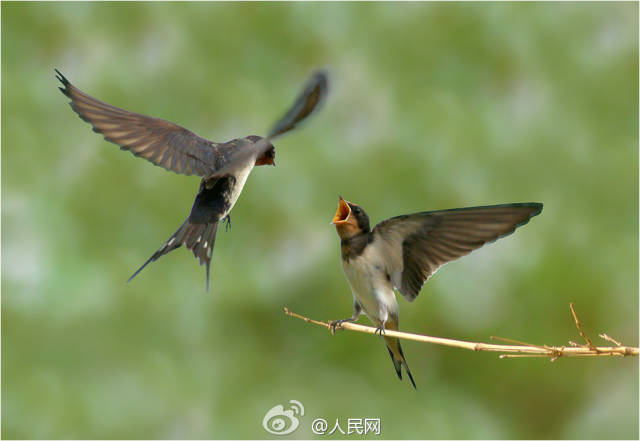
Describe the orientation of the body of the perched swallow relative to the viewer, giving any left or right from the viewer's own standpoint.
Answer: facing the viewer and to the left of the viewer

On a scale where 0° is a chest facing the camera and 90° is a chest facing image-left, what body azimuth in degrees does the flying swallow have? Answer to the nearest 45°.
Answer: approximately 225°
